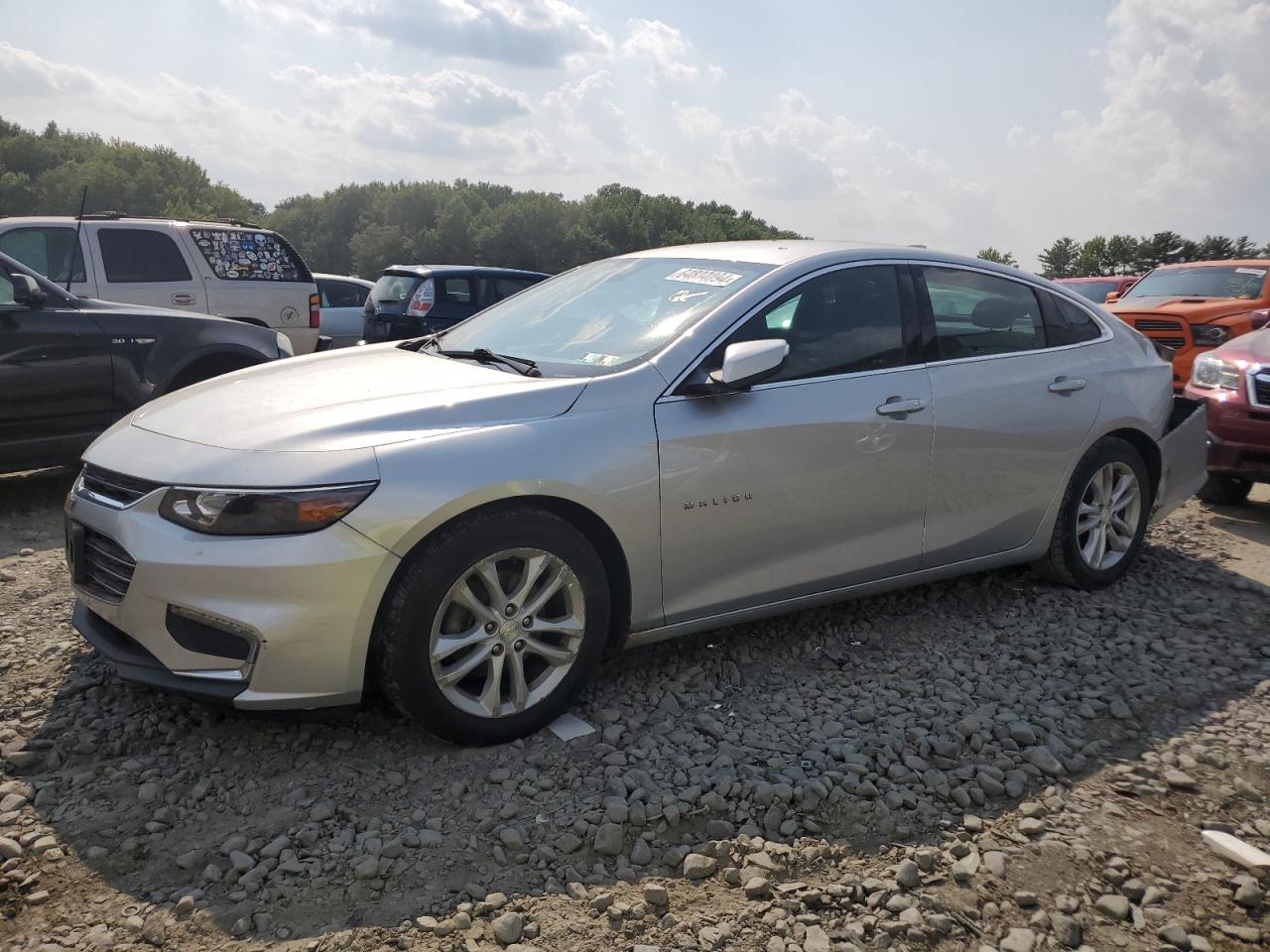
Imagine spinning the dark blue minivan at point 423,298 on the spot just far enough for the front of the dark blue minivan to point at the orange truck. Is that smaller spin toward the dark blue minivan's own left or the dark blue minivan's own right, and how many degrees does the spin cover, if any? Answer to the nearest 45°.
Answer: approximately 90° to the dark blue minivan's own right

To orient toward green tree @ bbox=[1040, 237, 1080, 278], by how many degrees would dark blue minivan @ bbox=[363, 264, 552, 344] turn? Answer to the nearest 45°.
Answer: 0° — it already faces it

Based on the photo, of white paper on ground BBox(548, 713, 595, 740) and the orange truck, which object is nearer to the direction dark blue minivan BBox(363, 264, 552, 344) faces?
the orange truck

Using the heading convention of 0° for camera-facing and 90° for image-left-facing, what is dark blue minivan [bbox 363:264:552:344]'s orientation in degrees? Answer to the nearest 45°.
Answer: approximately 225°

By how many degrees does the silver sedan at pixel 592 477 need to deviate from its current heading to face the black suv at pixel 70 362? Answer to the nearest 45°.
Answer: approximately 90° to its right
